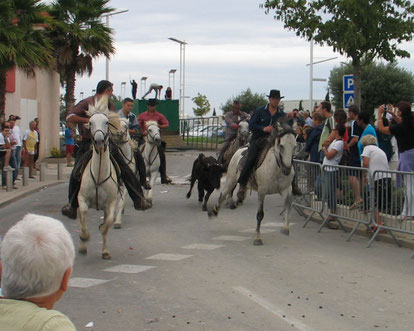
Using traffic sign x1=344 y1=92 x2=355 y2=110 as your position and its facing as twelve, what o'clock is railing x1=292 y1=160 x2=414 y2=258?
The railing is roughly at 12 o'clock from the traffic sign.

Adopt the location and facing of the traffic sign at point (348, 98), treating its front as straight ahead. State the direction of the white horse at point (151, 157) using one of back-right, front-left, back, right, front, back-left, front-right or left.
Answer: front-right

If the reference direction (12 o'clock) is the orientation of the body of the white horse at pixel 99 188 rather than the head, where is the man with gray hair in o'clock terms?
The man with gray hair is roughly at 12 o'clock from the white horse.

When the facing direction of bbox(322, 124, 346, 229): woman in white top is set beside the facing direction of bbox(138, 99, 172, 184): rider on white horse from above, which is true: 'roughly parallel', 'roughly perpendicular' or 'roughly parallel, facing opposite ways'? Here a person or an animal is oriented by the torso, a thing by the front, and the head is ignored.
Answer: roughly perpendicular

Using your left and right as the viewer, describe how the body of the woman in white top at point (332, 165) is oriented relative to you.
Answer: facing to the left of the viewer

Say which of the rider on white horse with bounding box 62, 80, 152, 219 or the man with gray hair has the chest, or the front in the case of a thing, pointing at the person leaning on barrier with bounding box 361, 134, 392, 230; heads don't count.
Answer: the man with gray hair

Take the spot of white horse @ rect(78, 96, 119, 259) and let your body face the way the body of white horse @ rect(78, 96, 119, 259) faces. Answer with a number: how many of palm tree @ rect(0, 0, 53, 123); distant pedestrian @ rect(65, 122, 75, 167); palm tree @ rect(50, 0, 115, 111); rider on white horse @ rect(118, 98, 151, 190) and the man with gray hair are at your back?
4

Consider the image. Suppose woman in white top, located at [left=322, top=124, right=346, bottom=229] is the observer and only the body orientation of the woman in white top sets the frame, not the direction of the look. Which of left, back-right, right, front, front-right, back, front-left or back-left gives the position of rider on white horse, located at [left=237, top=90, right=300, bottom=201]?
front-left

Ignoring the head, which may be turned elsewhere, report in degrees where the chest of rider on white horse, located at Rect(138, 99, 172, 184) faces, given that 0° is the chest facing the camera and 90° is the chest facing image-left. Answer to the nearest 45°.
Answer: approximately 0°

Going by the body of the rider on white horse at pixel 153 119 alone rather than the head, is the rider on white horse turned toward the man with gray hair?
yes

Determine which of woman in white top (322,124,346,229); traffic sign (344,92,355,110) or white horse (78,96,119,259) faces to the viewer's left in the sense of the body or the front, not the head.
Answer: the woman in white top
